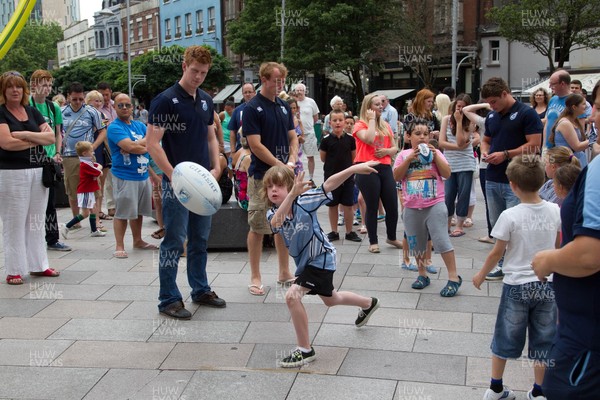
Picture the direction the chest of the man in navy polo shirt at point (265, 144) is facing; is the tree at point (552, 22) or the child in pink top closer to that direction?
the child in pink top

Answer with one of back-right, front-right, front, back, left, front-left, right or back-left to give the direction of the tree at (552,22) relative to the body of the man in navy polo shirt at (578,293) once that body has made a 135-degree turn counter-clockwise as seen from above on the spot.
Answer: back-left

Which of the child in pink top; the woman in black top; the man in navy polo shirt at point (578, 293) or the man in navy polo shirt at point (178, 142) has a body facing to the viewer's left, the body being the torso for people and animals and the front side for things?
the man in navy polo shirt at point (578, 293)

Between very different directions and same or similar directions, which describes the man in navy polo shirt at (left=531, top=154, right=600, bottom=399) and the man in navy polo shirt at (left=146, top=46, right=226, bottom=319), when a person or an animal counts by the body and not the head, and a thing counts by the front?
very different directions

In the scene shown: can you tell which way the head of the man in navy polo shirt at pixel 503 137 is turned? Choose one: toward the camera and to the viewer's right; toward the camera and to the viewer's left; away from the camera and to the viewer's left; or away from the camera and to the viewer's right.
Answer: toward the camera and to the viewer's left

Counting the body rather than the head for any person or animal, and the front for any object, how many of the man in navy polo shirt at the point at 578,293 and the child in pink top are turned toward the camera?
1

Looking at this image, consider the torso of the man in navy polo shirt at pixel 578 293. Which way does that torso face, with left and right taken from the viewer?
facing to the left of the viewer

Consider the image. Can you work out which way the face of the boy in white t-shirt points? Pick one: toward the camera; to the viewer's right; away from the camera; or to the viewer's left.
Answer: away from the camera
